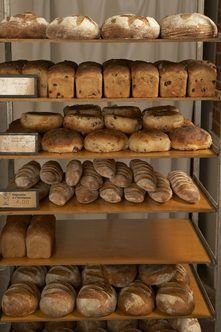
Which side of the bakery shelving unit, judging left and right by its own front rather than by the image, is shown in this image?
front
